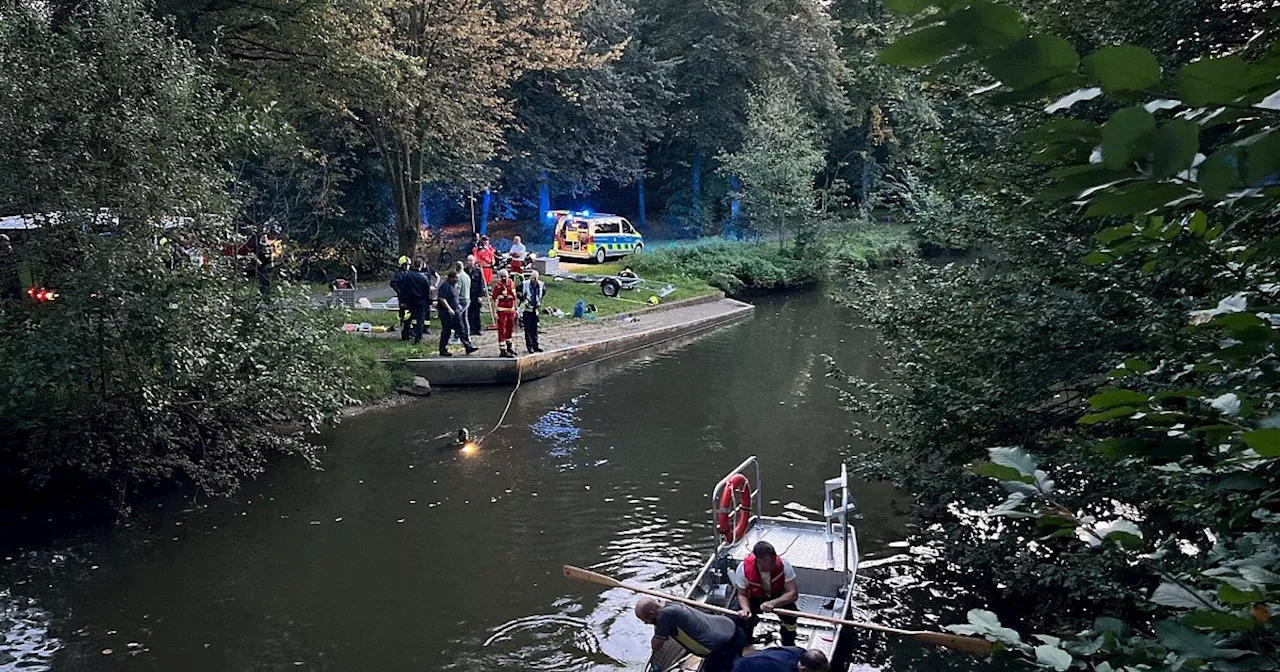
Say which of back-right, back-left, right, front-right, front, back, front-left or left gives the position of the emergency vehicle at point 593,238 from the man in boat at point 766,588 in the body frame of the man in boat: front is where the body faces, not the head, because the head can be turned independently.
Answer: back

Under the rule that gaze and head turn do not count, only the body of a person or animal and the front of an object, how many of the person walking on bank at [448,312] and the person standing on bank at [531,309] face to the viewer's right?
1

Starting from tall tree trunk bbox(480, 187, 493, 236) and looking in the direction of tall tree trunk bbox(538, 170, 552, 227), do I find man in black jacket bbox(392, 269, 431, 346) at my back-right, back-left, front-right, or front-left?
back-right

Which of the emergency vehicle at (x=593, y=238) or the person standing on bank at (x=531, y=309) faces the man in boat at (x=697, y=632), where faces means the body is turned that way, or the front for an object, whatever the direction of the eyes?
the person standing on bank

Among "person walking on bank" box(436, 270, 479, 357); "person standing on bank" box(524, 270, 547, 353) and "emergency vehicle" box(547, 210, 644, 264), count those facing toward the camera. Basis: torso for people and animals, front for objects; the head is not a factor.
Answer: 1

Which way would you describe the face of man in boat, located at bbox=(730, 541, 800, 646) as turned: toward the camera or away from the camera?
toward the camera

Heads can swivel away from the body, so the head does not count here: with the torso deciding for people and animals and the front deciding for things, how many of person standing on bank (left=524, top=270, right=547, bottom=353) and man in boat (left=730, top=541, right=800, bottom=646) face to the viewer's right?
0

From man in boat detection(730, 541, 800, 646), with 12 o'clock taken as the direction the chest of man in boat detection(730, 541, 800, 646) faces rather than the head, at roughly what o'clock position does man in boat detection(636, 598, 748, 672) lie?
man in boat detection(636, 598, 748, 672) is roughly at 1 o'clock from man in boat detection(730, 541, 800, 646).

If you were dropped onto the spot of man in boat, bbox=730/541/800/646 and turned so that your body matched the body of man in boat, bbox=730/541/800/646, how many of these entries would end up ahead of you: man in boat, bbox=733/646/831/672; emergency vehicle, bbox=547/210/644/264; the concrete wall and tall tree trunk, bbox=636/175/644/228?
1

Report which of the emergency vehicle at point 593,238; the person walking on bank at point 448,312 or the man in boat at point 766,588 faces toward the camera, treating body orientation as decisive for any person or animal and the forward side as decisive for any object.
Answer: the man in boat

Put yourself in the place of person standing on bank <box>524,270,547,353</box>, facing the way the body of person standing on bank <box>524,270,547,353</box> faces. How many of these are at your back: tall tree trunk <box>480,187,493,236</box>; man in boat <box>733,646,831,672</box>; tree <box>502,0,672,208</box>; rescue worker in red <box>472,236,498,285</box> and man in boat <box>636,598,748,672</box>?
3

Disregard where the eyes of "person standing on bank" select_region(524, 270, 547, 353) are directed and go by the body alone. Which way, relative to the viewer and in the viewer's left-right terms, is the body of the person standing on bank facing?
facing the viewer

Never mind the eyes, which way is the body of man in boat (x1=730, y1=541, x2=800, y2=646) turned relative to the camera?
toward the camera
